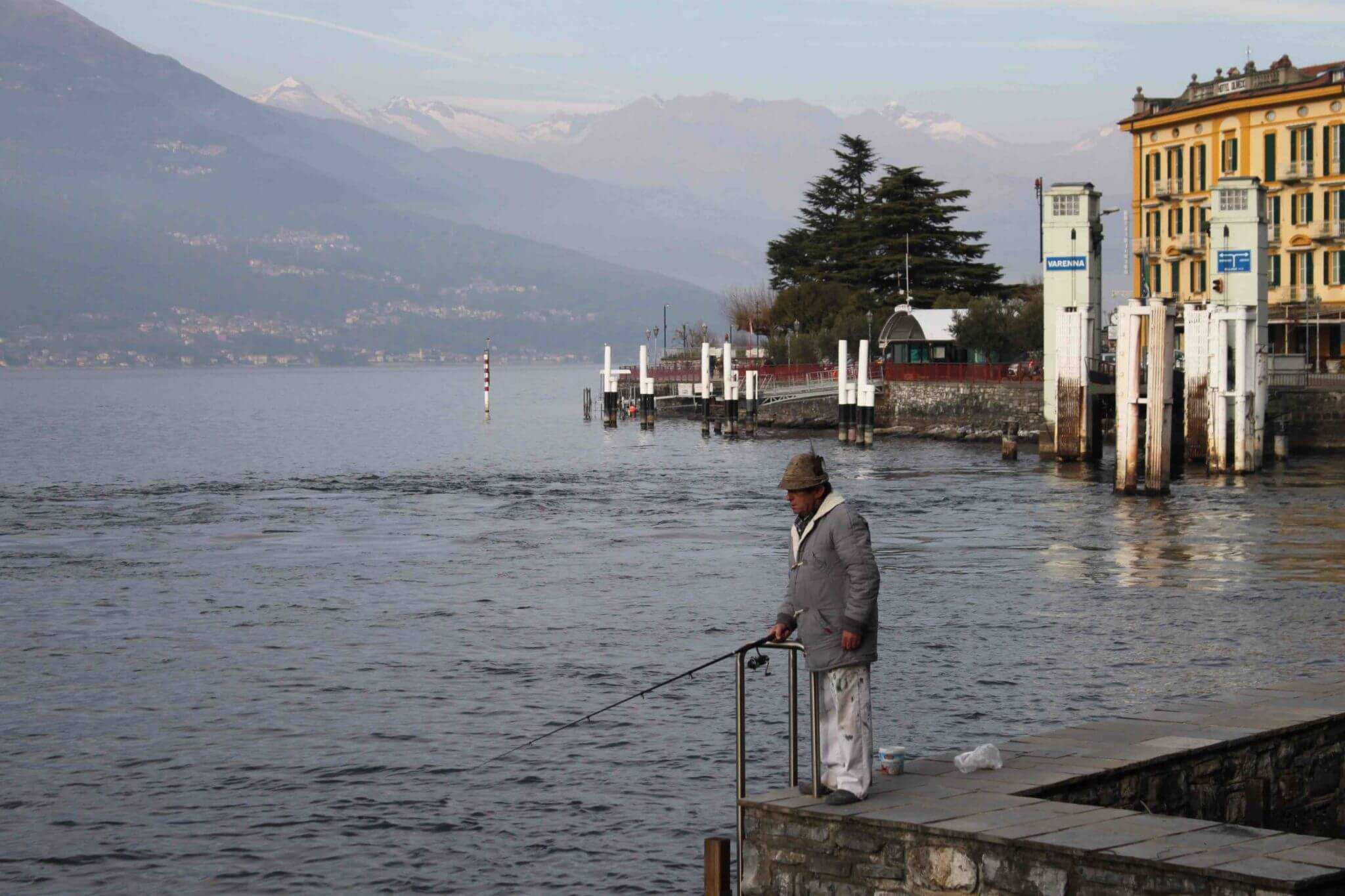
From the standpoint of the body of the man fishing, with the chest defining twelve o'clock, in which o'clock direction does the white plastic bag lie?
The white plastic bag is roughly at 5 o'clock from the man fishing.

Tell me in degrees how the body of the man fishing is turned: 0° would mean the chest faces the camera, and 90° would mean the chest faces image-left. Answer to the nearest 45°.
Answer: approximately 45°
